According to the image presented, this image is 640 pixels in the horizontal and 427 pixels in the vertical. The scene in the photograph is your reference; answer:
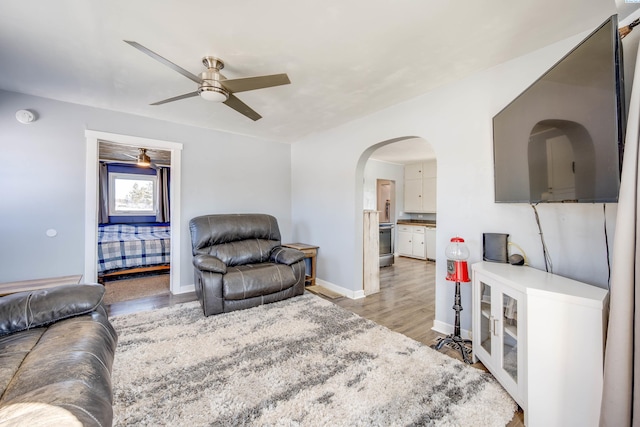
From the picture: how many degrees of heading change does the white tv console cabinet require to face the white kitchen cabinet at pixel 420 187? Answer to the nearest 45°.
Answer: approximately 90° to its right

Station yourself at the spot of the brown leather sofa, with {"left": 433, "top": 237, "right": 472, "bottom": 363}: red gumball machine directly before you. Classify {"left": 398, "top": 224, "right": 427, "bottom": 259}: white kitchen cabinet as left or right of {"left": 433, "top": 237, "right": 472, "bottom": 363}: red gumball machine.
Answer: left

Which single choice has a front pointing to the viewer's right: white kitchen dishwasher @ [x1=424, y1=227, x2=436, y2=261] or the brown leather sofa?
the brown leather sofa

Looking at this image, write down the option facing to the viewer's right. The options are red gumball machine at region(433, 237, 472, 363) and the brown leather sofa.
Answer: the brown leather sofa

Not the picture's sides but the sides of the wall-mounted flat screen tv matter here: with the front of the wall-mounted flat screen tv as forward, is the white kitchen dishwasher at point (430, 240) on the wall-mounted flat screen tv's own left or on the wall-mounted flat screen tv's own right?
on the wall-mounted flat screen tv's own right

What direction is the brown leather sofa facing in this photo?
to the viewer's right

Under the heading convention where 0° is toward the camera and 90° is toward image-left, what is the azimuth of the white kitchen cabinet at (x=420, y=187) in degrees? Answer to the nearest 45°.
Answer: approximately 45°

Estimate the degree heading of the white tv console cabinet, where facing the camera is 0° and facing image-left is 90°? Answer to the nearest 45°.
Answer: approximately 45°

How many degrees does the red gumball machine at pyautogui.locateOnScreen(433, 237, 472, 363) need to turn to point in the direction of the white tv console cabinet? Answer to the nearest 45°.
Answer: approximately 90° to its left
